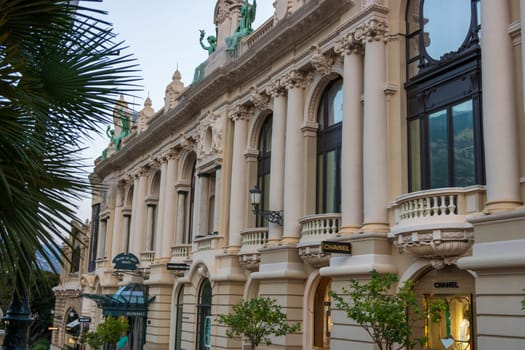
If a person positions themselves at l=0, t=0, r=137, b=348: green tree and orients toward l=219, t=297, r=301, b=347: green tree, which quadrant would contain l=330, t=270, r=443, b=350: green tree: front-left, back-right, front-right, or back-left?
front-right

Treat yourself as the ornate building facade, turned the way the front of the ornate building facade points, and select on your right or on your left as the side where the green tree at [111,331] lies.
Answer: on your right

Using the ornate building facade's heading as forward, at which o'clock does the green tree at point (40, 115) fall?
The green tree is roughly at 11 o'clock from the ornate building facade.

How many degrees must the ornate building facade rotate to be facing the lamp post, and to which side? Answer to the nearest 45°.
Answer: approximately 45° to its left

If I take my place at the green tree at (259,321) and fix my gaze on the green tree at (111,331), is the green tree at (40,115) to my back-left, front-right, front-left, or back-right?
back-left

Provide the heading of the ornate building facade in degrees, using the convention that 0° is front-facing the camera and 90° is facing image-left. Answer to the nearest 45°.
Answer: approximately 45°
